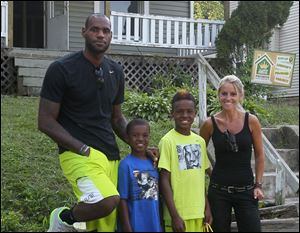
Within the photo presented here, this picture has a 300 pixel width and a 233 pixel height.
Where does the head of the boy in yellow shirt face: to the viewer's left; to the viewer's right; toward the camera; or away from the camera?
toward the camera

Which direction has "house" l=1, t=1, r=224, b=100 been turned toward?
toward the camera

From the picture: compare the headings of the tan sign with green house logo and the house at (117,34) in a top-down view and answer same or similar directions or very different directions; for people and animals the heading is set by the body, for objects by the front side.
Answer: same or similar directions

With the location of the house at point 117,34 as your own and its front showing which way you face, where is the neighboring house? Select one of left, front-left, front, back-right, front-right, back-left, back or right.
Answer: back-left

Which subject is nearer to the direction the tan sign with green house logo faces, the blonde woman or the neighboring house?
the blonde woman

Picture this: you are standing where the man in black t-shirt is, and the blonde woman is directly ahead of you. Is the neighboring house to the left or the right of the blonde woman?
left

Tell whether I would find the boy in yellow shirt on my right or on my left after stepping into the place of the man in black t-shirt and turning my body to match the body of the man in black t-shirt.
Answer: on my left

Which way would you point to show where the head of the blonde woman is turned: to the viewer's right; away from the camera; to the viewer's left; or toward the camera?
toward the camera

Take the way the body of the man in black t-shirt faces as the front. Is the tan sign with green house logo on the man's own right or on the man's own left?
on the man's own left

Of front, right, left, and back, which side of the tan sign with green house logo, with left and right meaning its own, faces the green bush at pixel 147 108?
right

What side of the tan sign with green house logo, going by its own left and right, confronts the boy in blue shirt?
front

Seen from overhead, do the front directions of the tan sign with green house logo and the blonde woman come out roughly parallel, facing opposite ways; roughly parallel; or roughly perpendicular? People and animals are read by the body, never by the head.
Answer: roughly parallel

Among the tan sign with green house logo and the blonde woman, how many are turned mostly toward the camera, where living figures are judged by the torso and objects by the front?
2

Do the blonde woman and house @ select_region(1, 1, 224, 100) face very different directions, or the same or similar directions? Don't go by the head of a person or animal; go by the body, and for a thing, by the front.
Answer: same or similar directions

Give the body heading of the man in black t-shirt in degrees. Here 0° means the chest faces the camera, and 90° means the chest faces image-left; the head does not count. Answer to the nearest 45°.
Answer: approximately 315°

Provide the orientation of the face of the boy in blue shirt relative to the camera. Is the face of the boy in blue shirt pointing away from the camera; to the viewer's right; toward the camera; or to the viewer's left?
toward the camera
